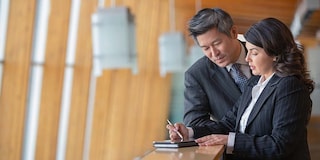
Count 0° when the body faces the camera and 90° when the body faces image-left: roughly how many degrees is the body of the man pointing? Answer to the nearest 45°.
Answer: approximately 45°

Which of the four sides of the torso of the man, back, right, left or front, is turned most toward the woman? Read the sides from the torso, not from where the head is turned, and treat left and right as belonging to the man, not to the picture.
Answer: left

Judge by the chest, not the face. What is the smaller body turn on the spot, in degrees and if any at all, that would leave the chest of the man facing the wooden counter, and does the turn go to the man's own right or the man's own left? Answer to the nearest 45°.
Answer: approximately 45° to the man's own right

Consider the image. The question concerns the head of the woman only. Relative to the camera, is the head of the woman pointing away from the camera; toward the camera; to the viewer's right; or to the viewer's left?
to the viewer's left

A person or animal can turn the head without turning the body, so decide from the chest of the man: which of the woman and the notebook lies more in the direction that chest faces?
the notebook
